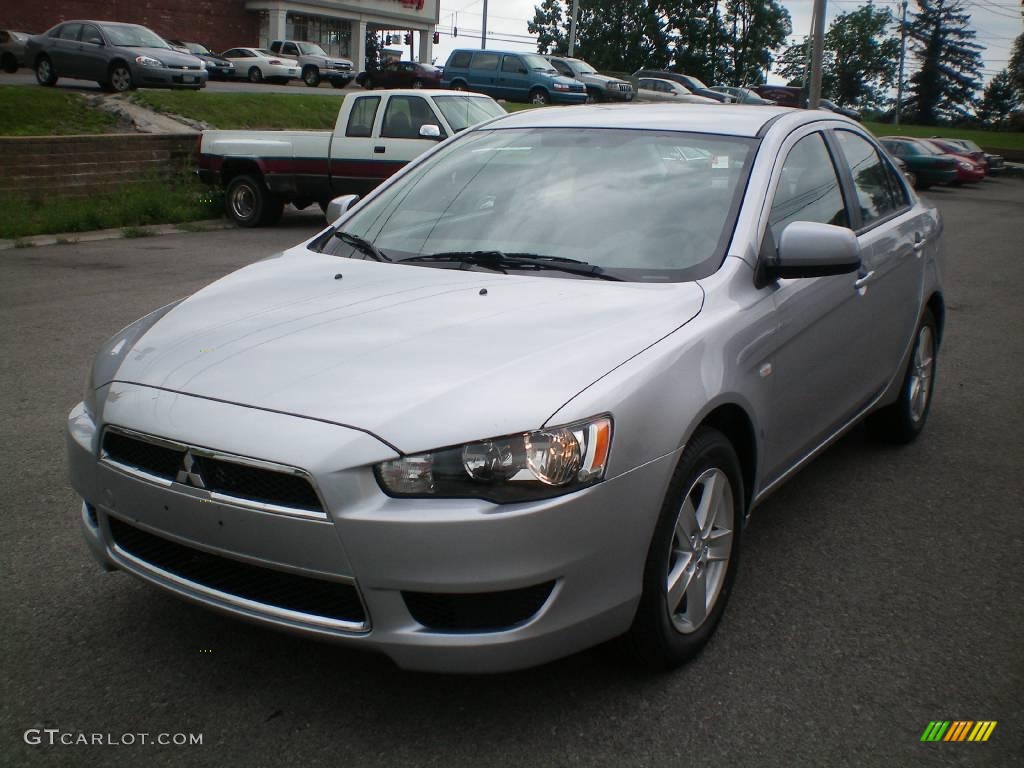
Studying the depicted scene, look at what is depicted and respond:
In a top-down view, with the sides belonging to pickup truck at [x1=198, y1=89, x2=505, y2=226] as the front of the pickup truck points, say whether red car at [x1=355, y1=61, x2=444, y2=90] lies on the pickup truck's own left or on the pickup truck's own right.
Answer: on the pickup truck's own left

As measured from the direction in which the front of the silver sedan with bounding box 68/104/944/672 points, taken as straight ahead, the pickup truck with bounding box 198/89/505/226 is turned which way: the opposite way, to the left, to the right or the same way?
to the left

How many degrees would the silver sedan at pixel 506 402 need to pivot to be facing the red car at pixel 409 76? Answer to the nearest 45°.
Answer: approximately 135° to its right

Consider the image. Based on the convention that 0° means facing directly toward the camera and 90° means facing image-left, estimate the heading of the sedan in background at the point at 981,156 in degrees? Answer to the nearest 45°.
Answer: approximately 315°

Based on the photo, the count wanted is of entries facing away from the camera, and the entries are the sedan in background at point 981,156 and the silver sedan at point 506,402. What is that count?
0

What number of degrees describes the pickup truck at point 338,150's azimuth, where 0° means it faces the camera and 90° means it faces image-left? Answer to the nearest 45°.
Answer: approximately 315°

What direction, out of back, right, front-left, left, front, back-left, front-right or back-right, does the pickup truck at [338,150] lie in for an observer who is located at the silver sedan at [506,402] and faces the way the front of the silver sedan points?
back-right

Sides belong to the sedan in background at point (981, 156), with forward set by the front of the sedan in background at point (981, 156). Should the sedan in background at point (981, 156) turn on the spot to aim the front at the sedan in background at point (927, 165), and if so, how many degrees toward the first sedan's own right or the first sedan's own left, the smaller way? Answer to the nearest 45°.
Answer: approximately 45° to the first sedan's own right

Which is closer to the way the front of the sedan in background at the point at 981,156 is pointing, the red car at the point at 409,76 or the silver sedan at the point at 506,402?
the silver sedan

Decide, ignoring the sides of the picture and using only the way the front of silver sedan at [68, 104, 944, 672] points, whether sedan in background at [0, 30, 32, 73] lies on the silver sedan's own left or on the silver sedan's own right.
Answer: on the silver sedan's own right

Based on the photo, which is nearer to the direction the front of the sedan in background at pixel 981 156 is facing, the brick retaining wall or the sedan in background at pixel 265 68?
the brick retaining wall

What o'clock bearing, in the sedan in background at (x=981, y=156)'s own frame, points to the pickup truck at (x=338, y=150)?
The pickup truck is roughly at 2 o'clock from the sedan in background.

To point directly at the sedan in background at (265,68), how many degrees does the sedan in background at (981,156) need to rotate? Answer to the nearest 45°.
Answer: approximately 135° to its right

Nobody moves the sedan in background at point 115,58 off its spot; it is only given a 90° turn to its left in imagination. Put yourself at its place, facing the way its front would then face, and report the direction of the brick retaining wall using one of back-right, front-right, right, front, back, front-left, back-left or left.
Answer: back-right
